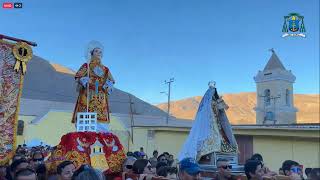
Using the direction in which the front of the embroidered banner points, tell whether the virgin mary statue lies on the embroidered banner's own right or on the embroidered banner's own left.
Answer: on the embroidered banner's own left

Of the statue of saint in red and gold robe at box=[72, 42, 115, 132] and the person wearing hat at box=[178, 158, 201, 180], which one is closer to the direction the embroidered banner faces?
the person wearing hat

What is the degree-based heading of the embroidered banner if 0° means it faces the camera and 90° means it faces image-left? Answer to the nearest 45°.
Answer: approximately 0°

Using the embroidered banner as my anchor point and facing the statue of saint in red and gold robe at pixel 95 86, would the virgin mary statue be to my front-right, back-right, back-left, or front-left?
front-right

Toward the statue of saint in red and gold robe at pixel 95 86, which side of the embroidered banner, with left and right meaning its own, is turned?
left

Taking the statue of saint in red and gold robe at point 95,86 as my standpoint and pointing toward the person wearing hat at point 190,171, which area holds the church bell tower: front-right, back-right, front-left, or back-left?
back-left

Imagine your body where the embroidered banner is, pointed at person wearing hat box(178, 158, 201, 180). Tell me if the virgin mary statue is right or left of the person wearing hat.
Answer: left

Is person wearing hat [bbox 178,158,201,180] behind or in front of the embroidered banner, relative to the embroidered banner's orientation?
in front

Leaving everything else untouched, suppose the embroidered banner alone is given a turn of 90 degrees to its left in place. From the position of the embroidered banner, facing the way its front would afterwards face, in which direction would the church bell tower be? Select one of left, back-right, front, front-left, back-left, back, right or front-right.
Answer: front-left
